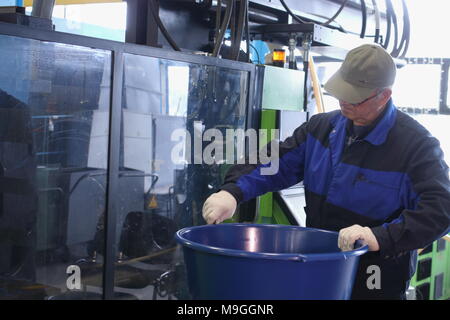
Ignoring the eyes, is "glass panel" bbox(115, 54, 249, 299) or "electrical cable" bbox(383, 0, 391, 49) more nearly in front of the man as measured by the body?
the glass panel

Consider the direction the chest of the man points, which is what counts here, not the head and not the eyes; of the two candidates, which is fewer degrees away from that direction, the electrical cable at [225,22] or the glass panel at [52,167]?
the glass panel

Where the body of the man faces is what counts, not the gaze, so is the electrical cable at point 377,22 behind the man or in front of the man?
behind

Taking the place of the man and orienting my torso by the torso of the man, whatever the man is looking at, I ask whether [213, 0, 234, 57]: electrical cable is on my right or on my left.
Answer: on my right

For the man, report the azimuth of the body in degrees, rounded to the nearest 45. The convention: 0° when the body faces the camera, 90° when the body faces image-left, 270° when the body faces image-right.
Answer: approximately 45°

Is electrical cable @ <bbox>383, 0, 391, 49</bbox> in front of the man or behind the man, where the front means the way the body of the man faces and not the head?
behind

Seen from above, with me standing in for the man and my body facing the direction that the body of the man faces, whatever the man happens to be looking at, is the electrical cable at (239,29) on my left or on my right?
on my right
